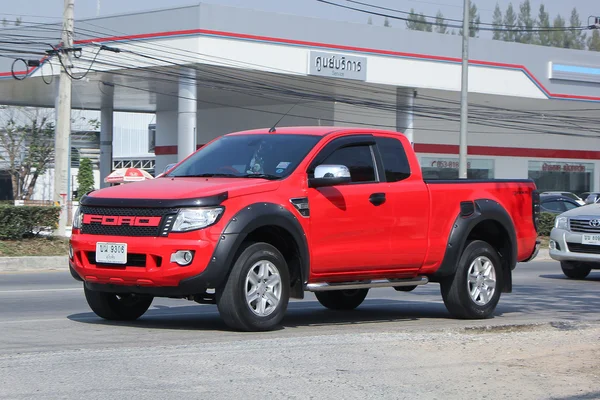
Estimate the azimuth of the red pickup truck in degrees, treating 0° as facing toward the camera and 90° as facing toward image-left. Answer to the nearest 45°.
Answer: approximately 45°

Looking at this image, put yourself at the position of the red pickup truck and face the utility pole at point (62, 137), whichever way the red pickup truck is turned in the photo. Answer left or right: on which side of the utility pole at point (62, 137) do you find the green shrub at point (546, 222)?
right

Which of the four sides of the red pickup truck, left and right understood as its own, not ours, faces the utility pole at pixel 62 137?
right

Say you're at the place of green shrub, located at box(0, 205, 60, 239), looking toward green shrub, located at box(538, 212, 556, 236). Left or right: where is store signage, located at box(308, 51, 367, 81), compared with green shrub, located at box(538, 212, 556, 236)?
left

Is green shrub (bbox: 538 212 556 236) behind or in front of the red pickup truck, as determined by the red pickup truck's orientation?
behind

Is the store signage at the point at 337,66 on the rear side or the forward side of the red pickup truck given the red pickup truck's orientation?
on the rear side
